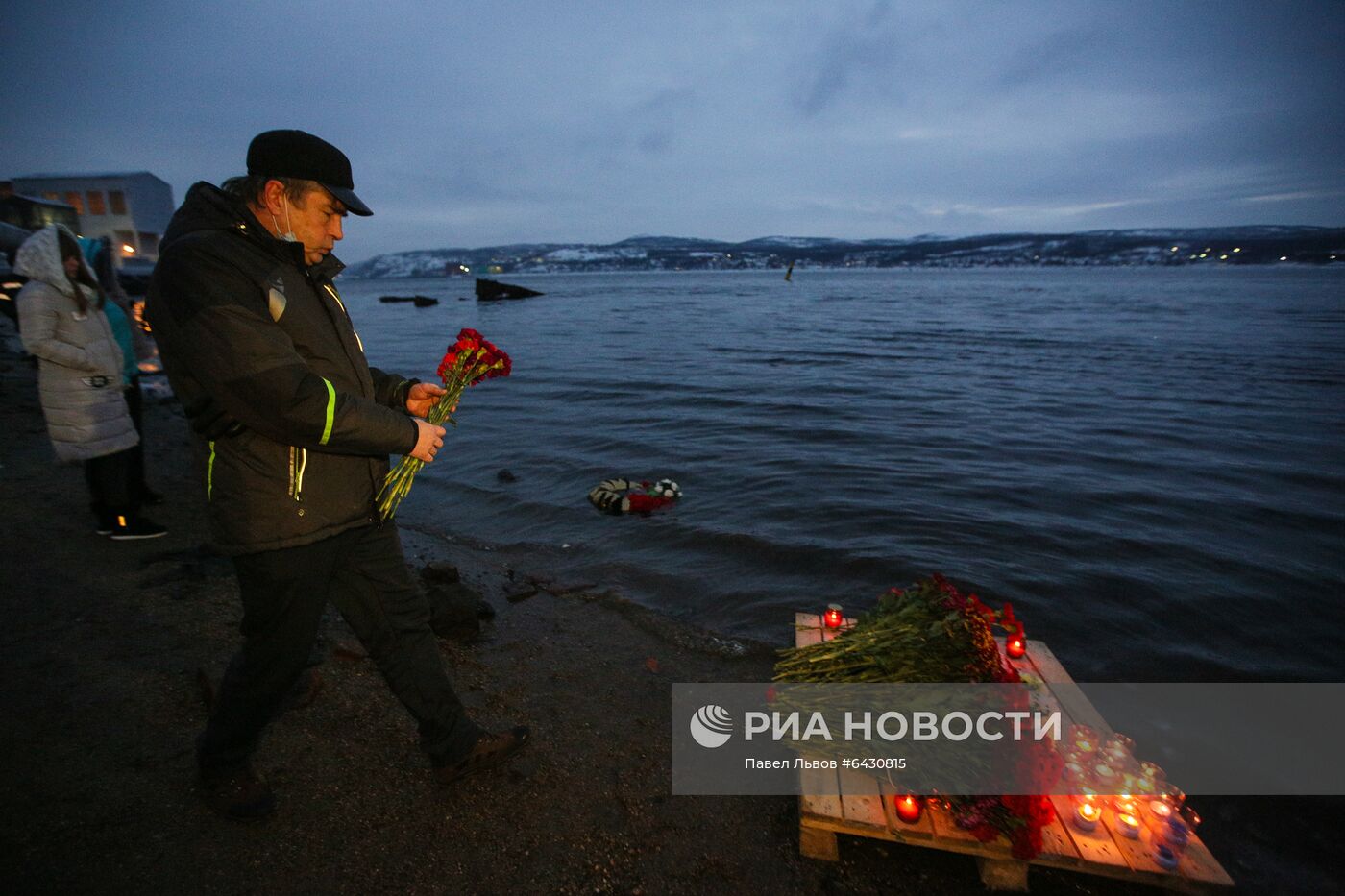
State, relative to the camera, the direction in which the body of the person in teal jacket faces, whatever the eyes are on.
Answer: to the viewer's right

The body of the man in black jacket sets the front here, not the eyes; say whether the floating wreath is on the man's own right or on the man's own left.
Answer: on the man's own left

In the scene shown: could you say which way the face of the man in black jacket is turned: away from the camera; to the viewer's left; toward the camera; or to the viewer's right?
to the viewer's right

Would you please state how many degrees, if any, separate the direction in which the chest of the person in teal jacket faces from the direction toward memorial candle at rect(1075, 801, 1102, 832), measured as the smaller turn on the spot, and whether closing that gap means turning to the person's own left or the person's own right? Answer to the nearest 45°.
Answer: approximately 90° to the person's own right

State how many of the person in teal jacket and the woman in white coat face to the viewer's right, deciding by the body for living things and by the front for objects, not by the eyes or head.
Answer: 2

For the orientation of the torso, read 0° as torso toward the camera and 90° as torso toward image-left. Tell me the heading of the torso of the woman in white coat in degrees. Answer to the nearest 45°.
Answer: approximately 270°

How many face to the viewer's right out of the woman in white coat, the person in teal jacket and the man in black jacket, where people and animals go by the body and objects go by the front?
3

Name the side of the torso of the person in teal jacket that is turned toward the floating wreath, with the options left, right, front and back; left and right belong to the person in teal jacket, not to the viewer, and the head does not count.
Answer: front

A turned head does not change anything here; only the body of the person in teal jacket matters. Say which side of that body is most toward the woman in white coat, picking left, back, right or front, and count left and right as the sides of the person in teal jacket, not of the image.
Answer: right

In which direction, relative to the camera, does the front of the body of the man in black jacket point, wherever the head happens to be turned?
to the viewer's right
